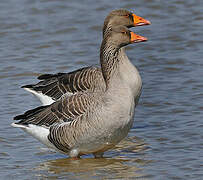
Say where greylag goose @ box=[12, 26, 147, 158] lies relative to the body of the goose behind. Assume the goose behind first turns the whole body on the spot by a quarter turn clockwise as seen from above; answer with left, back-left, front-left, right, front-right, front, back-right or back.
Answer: front

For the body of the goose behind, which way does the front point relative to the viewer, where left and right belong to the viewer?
facing to the right of the viewer

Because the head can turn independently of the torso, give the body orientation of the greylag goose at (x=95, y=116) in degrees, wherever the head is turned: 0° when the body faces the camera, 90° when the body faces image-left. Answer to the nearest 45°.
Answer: approximately 270°
